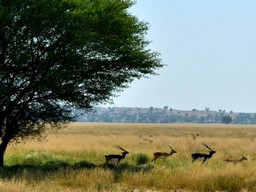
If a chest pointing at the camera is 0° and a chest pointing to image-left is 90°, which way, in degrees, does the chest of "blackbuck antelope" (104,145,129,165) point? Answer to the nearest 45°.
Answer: approximately 270°
